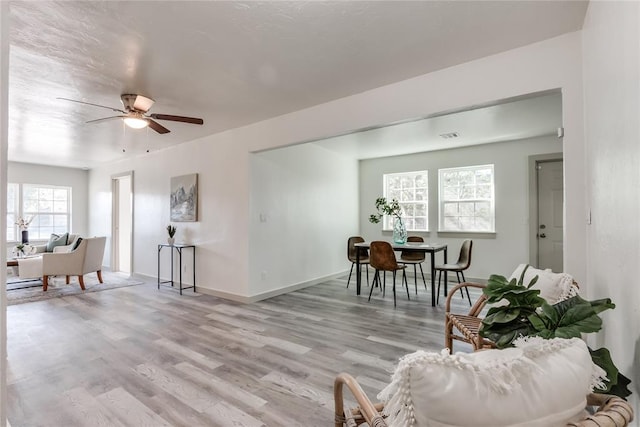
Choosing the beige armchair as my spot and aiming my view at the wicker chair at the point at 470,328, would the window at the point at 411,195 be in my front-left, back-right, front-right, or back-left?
front-left

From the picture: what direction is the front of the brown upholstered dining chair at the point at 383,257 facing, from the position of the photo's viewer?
facing away from the viewer and to the right of the viewer

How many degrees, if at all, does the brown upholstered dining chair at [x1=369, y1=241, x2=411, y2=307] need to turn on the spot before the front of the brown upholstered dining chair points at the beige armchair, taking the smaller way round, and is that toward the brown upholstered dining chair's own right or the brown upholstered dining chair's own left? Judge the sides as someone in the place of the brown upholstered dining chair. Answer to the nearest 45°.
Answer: approximately 135° to the brown upholstered dining chair's own left

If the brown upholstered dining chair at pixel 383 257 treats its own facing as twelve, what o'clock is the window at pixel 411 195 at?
The window is roughly at 11 o'clock from the brown upholstered dining chair.

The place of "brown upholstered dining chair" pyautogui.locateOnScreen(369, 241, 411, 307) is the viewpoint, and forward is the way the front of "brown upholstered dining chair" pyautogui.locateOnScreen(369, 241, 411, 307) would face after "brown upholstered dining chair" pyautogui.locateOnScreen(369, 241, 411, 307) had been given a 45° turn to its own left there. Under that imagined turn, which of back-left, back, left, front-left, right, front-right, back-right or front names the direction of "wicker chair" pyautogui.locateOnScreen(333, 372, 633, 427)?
back

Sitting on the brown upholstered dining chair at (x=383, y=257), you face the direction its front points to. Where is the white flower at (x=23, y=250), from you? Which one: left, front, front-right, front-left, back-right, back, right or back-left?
back-left

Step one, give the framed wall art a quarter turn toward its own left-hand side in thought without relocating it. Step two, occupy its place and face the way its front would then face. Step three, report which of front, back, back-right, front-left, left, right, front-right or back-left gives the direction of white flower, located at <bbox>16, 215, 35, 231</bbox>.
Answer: back

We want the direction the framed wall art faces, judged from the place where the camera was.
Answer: facing the viewer and to the left of the viewer

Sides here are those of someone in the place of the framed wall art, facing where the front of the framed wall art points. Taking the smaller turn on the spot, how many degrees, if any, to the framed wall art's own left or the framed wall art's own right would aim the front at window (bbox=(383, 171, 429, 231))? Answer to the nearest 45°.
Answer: approximately 135° to the framed wall art's own left

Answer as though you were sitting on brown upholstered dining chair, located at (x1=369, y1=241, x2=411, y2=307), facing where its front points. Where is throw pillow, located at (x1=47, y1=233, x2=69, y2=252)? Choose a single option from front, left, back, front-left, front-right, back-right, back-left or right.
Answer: back-left

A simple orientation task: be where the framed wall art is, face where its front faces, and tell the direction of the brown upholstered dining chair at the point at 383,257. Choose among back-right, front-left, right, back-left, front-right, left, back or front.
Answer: left

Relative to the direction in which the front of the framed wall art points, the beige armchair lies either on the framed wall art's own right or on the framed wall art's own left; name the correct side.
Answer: on the framed wall art's own right

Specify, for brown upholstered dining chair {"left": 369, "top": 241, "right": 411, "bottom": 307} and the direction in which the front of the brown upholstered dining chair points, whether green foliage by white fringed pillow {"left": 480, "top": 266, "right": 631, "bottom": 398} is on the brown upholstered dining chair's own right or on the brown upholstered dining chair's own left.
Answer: on the brown upholstered dining chair's own right

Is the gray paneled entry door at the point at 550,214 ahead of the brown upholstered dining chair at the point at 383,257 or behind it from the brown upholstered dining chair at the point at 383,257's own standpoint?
ahead

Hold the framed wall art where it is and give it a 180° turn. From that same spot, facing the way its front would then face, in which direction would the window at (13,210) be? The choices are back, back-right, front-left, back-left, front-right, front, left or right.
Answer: left

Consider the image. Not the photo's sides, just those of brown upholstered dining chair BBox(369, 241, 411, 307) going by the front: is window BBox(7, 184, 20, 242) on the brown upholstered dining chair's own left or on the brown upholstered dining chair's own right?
on the brown upholstered dining chair's own left
